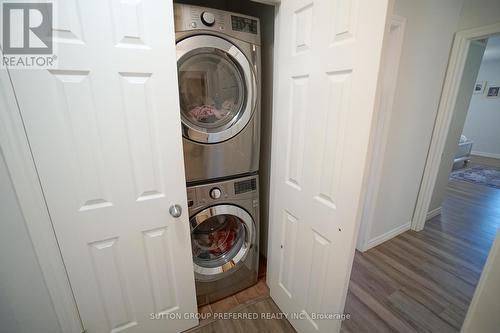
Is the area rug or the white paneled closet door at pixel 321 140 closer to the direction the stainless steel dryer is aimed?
the white paneled closet door

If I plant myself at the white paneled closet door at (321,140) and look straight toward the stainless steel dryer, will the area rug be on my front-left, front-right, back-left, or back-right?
back-right

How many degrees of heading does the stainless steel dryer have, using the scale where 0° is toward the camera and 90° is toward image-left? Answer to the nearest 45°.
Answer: approximately 315°

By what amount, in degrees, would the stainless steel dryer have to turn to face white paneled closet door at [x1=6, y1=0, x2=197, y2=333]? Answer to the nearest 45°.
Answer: approximately 90° to its right
